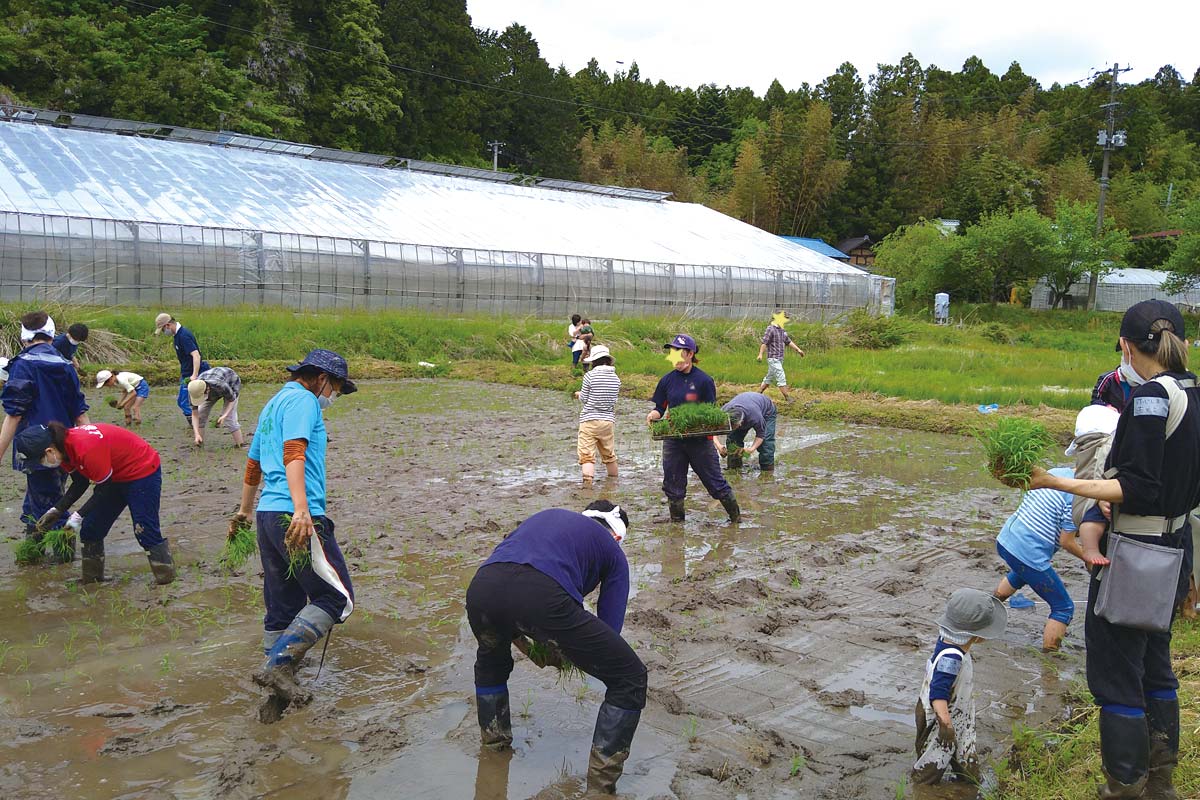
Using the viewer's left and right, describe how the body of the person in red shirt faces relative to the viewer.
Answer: facing to the left of the viewer

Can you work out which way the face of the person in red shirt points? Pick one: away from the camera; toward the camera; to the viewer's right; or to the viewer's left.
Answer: to the viewer's left

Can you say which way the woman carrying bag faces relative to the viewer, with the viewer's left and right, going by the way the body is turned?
facing away from the viewer and to the left of the viewer

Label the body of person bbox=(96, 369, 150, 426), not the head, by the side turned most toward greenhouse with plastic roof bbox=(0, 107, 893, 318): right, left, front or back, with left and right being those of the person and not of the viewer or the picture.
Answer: right

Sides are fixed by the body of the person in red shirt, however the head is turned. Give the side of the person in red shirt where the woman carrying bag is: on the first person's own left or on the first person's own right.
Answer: on the first person's own left

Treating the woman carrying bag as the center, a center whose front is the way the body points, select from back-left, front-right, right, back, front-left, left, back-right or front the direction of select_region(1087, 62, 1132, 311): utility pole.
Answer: front-right

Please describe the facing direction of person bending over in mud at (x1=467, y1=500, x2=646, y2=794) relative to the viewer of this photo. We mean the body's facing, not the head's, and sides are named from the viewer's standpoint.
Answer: facing away from the viewer and to the right of the viewer

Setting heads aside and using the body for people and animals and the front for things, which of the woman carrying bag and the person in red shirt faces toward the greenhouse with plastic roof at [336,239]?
the woman carrying bag

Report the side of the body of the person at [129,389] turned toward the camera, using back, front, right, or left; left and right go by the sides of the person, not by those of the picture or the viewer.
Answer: left
